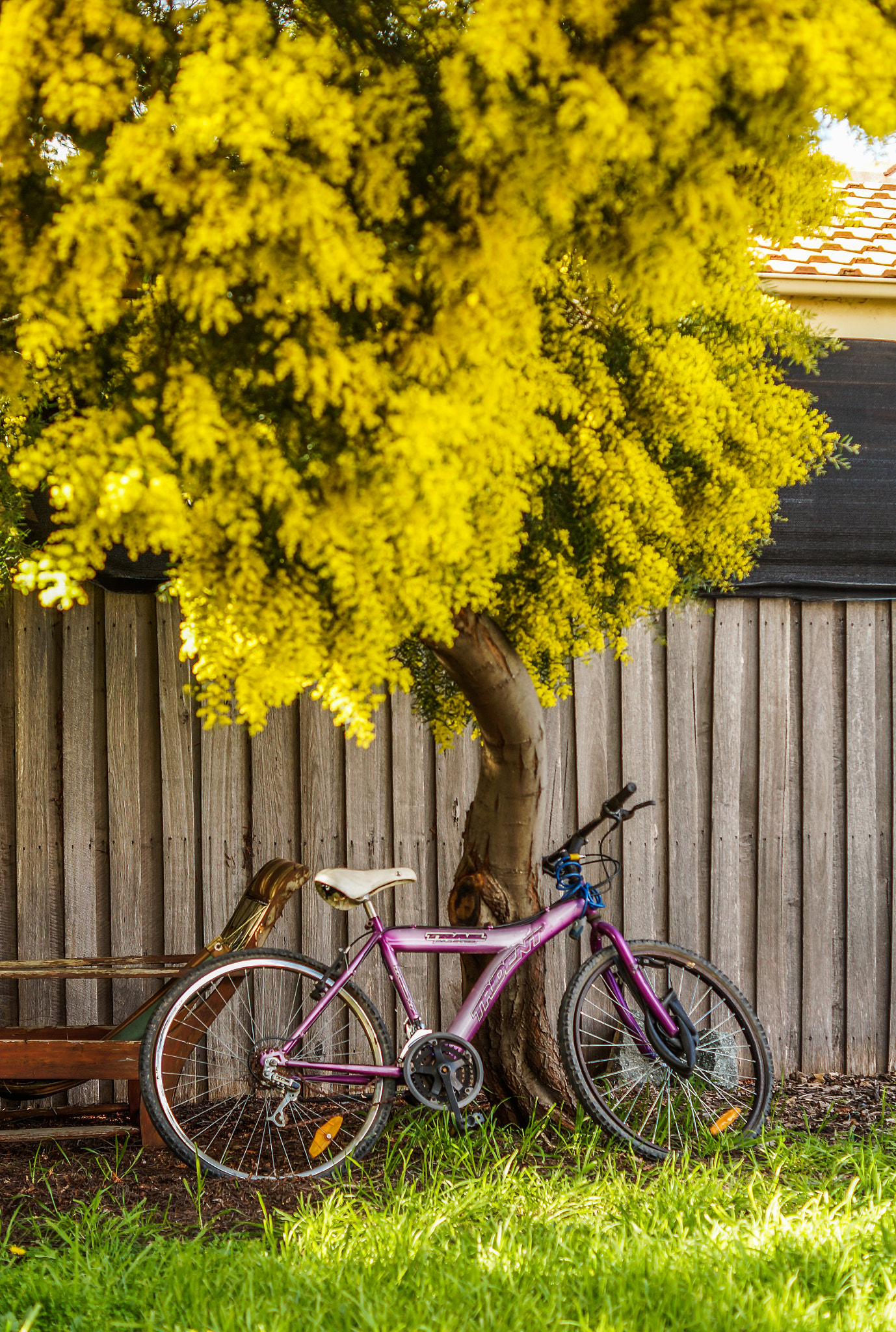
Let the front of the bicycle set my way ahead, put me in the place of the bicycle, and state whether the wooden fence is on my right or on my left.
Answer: on my left

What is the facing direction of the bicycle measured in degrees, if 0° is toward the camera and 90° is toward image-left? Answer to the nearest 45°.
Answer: approximately 270°
